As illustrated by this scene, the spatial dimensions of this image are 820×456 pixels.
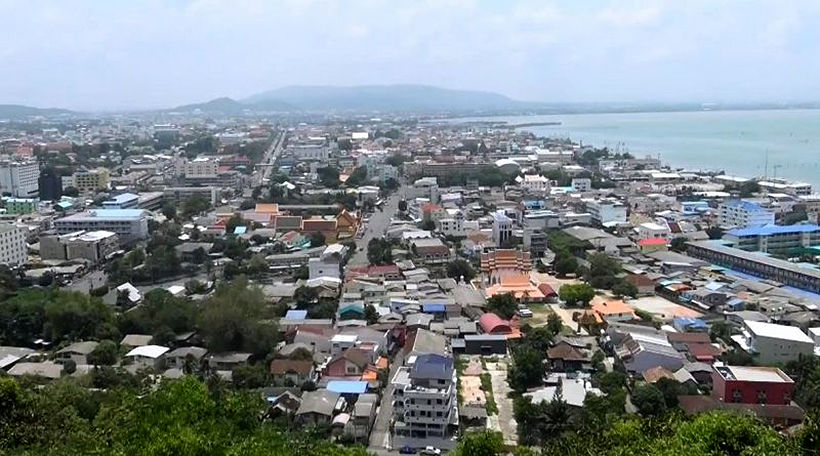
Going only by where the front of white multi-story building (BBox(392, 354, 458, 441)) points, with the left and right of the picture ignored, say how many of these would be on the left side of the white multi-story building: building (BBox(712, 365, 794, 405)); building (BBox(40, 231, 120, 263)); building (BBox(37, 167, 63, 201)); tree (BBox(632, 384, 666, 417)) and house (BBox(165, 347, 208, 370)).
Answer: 2

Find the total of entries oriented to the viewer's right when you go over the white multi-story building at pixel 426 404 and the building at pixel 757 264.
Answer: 0

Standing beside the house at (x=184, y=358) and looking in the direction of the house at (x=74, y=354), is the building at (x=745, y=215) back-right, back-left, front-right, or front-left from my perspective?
back-right

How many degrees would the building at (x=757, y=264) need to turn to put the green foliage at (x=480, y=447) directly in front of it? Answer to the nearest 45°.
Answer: approximately 45° to its left

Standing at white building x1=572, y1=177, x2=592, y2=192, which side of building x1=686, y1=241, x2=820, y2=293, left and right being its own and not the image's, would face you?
right

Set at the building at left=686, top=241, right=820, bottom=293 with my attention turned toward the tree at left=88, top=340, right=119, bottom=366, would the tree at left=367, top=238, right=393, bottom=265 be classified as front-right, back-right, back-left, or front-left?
front-right

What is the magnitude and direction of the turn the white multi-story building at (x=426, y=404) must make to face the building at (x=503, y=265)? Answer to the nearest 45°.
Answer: approximately 180°

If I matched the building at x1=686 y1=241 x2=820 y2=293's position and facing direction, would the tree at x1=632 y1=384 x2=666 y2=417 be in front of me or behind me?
in front

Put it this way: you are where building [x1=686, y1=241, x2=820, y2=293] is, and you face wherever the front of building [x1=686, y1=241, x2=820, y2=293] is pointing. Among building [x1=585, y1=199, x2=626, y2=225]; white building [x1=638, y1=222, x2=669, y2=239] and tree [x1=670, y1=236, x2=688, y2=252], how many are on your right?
3

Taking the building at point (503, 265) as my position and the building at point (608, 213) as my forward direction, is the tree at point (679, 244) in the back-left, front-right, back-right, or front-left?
front-right

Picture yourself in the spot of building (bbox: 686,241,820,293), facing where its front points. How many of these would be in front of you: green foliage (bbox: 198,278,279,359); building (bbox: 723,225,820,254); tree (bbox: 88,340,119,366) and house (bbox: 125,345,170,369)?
3

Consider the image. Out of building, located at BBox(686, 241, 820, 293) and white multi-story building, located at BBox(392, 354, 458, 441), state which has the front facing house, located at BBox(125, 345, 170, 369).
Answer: the building

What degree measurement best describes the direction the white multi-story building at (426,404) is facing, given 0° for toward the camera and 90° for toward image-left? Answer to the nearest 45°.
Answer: approximately 0°

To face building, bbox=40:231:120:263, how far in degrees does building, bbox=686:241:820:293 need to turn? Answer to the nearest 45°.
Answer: approximately 45° to its right

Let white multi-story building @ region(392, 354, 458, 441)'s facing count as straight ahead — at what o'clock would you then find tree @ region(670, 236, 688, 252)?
The tree is roughly at 7 o'clock from the white multi-story building.

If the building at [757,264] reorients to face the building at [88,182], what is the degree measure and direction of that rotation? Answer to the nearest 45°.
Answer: approximately 45° to its right

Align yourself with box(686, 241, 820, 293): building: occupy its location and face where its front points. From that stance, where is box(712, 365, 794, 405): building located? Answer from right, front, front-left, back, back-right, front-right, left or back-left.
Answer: front-left

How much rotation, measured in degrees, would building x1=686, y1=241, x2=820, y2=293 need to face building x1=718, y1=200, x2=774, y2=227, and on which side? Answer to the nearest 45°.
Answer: approximately 135° to its right

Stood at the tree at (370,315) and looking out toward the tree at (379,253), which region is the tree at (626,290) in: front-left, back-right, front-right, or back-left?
front-right
